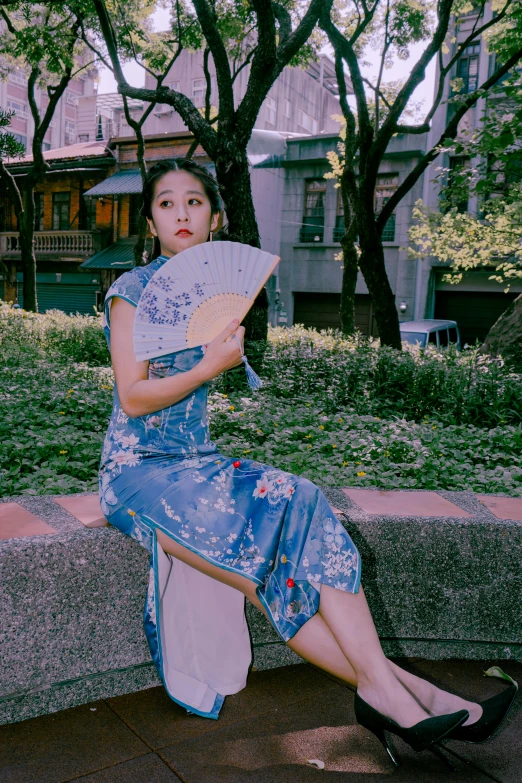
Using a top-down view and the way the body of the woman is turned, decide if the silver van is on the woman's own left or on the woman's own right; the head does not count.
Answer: on the woman's own left
